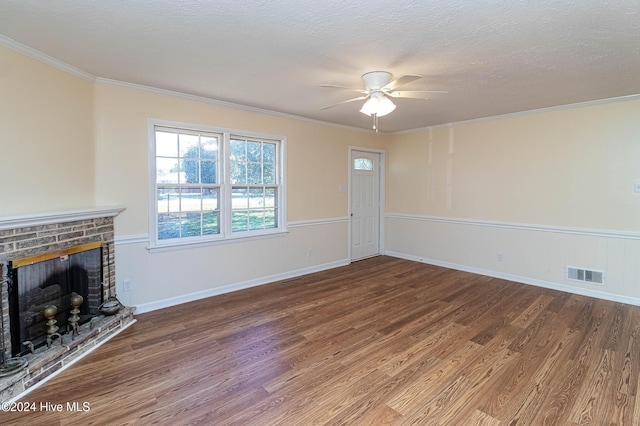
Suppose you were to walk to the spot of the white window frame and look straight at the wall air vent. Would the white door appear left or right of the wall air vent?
left

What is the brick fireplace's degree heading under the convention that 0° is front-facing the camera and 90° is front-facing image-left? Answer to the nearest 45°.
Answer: approximately 315°

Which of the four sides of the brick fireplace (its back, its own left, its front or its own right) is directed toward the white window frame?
left

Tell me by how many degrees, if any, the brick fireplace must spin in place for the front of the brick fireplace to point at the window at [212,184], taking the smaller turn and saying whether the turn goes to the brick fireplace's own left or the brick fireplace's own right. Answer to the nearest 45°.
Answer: approximately 90° to the brick fireplace's own left

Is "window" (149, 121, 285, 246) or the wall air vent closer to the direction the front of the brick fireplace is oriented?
the wall air vent

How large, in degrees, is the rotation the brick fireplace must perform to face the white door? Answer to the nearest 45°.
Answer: approximately 45° to its left
